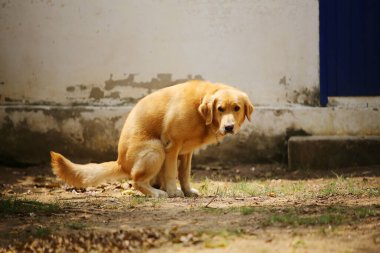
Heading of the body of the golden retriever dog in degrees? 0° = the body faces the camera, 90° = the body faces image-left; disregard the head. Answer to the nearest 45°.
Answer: approximately 270°

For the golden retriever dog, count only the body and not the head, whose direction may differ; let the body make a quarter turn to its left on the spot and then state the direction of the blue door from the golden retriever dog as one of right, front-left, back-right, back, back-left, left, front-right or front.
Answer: front-right

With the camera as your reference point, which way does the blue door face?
facing the viewer
